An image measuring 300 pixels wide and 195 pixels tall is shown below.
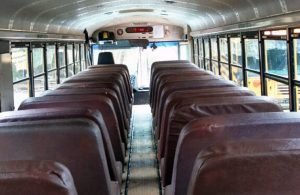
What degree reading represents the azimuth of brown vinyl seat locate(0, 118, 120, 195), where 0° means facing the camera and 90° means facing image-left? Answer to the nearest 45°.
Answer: approximately 180°

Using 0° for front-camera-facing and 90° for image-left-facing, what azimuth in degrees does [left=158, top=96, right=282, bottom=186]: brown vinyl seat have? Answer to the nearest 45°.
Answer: approximately 180°

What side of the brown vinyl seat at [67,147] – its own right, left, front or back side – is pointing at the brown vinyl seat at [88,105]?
front

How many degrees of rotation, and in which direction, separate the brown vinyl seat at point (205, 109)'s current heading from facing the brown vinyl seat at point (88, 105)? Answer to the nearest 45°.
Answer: approximately 45° to its left

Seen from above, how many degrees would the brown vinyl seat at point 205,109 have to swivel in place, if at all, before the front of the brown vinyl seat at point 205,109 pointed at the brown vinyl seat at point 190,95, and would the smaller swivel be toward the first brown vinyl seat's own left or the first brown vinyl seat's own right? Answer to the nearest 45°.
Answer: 0° — it already faces it

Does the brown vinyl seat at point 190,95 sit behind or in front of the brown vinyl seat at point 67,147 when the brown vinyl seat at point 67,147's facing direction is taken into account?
in front

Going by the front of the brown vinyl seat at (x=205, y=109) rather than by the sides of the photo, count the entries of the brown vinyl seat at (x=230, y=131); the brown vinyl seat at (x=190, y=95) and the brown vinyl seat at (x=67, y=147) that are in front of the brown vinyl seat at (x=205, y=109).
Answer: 1

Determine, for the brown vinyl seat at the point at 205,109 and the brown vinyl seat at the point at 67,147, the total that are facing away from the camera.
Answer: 2

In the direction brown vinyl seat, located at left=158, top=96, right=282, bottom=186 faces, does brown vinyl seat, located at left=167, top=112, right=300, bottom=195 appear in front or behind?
behind
